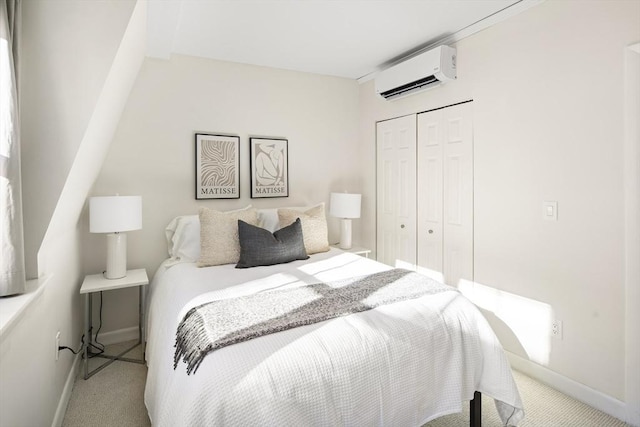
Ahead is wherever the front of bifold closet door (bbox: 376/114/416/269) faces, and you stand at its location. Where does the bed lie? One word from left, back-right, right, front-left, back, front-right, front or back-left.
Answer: front-left

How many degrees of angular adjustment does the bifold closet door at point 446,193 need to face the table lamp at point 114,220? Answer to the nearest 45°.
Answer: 0° — it already faces it

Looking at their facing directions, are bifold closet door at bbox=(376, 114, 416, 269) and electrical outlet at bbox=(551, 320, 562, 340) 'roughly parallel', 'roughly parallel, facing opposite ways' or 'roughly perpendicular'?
roughly parallel

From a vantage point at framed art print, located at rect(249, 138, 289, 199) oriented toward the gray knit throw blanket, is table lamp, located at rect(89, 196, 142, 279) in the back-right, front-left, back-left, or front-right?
front-right

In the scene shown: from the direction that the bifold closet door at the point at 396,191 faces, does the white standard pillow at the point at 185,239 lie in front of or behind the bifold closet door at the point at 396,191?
in front

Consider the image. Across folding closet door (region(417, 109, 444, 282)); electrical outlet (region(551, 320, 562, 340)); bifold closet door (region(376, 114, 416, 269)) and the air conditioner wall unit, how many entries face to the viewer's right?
0

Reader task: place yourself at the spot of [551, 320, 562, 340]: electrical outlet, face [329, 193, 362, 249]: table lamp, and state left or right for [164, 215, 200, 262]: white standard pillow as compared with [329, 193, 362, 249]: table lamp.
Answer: left

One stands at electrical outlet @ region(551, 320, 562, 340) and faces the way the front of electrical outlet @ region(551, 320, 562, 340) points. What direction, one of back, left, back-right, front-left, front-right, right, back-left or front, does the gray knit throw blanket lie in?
front

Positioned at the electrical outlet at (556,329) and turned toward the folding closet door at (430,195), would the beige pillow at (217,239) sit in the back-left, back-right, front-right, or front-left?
front-left

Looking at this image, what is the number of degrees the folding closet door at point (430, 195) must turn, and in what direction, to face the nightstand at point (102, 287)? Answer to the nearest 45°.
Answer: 0° — it already faces it

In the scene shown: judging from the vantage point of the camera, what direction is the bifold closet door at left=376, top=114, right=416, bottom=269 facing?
facing the viewer and to the left of the viewer

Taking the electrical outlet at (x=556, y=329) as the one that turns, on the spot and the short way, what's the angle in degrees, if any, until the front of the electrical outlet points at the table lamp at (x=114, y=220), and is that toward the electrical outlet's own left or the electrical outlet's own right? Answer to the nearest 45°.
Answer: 0° — it already faces it

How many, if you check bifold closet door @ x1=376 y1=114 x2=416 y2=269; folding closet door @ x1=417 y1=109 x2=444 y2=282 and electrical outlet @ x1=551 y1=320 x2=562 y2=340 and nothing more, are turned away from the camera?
0

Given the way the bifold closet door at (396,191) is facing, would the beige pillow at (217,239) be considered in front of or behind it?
in front

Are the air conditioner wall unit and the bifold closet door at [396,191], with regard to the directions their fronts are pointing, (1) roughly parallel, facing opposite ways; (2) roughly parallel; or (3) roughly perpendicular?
roughly parallel

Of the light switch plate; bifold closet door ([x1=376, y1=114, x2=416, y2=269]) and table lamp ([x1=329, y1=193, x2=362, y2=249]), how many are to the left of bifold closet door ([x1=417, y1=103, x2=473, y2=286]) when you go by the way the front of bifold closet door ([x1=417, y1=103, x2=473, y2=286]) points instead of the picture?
1
